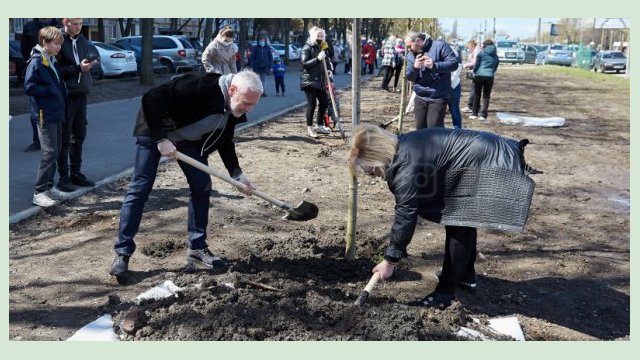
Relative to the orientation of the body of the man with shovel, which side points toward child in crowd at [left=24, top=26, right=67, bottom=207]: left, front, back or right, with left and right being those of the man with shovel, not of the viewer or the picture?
back

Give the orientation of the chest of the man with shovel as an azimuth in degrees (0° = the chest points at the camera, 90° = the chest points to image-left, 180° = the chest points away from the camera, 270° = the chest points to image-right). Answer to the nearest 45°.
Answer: approximately 315°

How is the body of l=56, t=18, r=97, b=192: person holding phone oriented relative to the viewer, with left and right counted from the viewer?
facing the viewer and to the right of the viewer

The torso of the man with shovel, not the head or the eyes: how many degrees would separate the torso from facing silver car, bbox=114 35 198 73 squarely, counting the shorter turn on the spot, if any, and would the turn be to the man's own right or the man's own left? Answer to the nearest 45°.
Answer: approximately 135° to the man's own left

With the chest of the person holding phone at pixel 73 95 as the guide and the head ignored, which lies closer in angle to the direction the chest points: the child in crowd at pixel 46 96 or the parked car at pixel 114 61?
the child in crowd

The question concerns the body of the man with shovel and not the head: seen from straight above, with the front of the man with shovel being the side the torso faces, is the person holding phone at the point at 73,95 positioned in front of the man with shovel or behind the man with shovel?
behind

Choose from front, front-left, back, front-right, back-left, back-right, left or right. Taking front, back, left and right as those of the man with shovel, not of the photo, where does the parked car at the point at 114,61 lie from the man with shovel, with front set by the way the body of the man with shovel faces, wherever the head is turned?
back-left

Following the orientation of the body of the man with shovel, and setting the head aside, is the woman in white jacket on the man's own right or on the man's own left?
on the man's own left

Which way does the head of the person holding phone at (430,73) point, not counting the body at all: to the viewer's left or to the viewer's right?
to the viewer's left

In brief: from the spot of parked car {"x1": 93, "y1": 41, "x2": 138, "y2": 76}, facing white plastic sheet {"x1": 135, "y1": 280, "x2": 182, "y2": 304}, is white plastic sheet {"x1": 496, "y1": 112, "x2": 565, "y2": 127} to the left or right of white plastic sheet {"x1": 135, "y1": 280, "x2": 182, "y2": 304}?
left

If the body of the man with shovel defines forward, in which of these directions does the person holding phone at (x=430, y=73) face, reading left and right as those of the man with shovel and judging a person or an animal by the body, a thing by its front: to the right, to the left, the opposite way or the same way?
to the right

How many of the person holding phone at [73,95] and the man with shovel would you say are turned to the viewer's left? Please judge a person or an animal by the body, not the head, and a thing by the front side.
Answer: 0

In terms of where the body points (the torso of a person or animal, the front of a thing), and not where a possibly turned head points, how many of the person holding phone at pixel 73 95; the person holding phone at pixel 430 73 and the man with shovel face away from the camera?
0

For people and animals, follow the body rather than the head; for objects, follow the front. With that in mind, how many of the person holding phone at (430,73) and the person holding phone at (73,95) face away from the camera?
0
